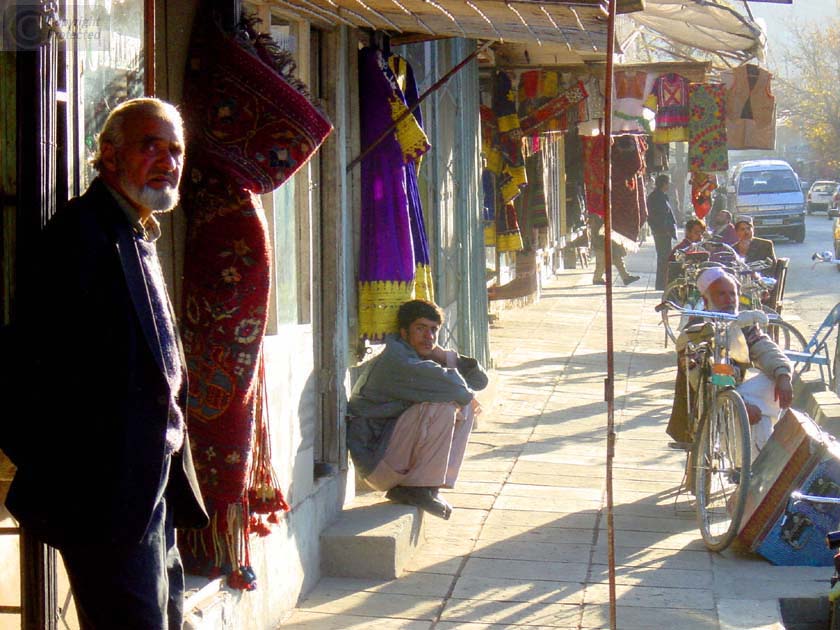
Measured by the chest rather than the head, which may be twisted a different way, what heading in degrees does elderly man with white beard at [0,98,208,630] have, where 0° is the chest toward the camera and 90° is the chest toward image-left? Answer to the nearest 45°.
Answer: approximately 315°

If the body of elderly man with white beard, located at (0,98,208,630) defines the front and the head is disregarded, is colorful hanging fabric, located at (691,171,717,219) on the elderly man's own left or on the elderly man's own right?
on the elderly man's own left

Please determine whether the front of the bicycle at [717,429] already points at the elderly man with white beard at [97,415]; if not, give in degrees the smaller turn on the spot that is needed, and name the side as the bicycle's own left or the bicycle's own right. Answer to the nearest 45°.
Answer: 0° — it already faces them

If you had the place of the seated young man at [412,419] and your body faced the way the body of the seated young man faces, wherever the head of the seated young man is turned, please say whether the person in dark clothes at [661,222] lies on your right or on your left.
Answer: on your left

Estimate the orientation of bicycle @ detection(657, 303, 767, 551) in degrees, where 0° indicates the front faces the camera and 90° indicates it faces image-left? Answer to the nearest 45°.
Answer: approximately 0°

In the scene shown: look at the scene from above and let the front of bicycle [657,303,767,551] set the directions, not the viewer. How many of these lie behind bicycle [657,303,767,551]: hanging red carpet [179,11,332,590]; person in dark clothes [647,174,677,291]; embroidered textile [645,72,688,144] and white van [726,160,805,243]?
3

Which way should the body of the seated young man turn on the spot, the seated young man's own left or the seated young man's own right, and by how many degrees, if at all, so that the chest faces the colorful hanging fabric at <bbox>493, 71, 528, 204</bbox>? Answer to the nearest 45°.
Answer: approximately 135° to the seated young man's own left

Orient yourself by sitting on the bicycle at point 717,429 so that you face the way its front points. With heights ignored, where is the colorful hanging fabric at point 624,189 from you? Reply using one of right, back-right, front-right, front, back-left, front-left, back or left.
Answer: back

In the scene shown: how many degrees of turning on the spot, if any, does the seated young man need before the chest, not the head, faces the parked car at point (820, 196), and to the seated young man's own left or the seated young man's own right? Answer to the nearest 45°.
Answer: approximately 135° to the seated young man's own left

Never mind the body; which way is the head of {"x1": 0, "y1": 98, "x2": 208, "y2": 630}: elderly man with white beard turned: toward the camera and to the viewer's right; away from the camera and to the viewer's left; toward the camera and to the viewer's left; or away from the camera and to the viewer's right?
toward the camera and to the viewer's right

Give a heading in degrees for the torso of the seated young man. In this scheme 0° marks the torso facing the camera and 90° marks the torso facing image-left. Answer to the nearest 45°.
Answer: approximately 315°

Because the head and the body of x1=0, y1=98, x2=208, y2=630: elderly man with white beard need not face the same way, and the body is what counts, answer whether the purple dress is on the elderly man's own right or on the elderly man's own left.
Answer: on the elderly man's own left

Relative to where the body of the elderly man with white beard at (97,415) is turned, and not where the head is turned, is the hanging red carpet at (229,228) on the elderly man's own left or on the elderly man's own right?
on the elderly man's own left

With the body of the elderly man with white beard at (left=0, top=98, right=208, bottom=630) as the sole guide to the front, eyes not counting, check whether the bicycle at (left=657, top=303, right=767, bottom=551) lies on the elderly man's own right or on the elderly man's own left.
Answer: on the elderly man's own left
